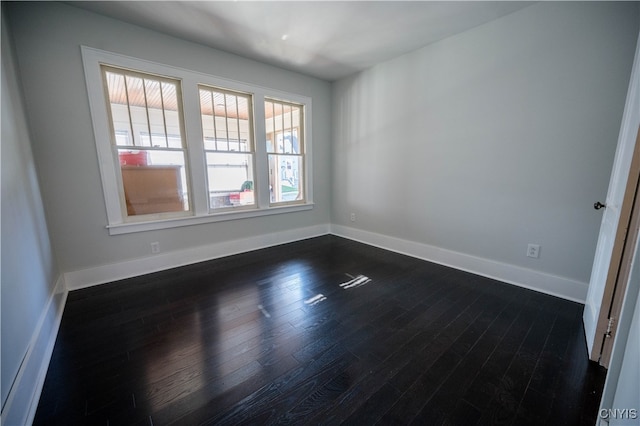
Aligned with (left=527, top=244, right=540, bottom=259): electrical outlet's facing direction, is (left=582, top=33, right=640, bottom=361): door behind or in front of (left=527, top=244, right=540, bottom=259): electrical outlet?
in front

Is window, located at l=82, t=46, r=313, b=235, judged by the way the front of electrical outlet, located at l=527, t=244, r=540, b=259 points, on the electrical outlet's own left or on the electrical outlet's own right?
on the electrical outlet's own right

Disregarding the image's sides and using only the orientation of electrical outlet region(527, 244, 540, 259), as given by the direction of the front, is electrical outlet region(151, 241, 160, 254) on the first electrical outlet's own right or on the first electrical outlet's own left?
on the first electrical outlet's own right

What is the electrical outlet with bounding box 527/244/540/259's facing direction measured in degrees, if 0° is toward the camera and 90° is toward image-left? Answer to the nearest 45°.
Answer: approximately 0°
